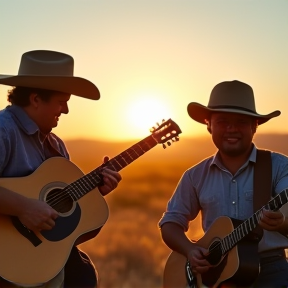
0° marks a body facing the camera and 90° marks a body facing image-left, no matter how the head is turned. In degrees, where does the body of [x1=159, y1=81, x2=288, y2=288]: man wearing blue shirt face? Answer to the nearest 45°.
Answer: approximately 0°

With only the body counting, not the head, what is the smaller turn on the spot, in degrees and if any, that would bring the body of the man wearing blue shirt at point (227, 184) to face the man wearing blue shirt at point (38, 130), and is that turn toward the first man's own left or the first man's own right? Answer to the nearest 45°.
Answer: approximately 90° to the first man's own right
